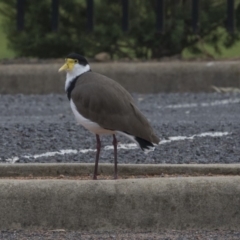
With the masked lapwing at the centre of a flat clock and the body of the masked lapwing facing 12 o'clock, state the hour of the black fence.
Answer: The black fence is roughly at 3 o'clock from the masked lapwing.

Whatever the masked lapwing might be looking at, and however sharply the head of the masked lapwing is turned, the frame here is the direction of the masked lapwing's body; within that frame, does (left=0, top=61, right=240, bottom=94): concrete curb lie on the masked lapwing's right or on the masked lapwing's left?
on the masked lapwing's right

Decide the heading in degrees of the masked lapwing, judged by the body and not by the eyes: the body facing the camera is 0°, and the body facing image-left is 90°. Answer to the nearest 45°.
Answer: approximately 90°
